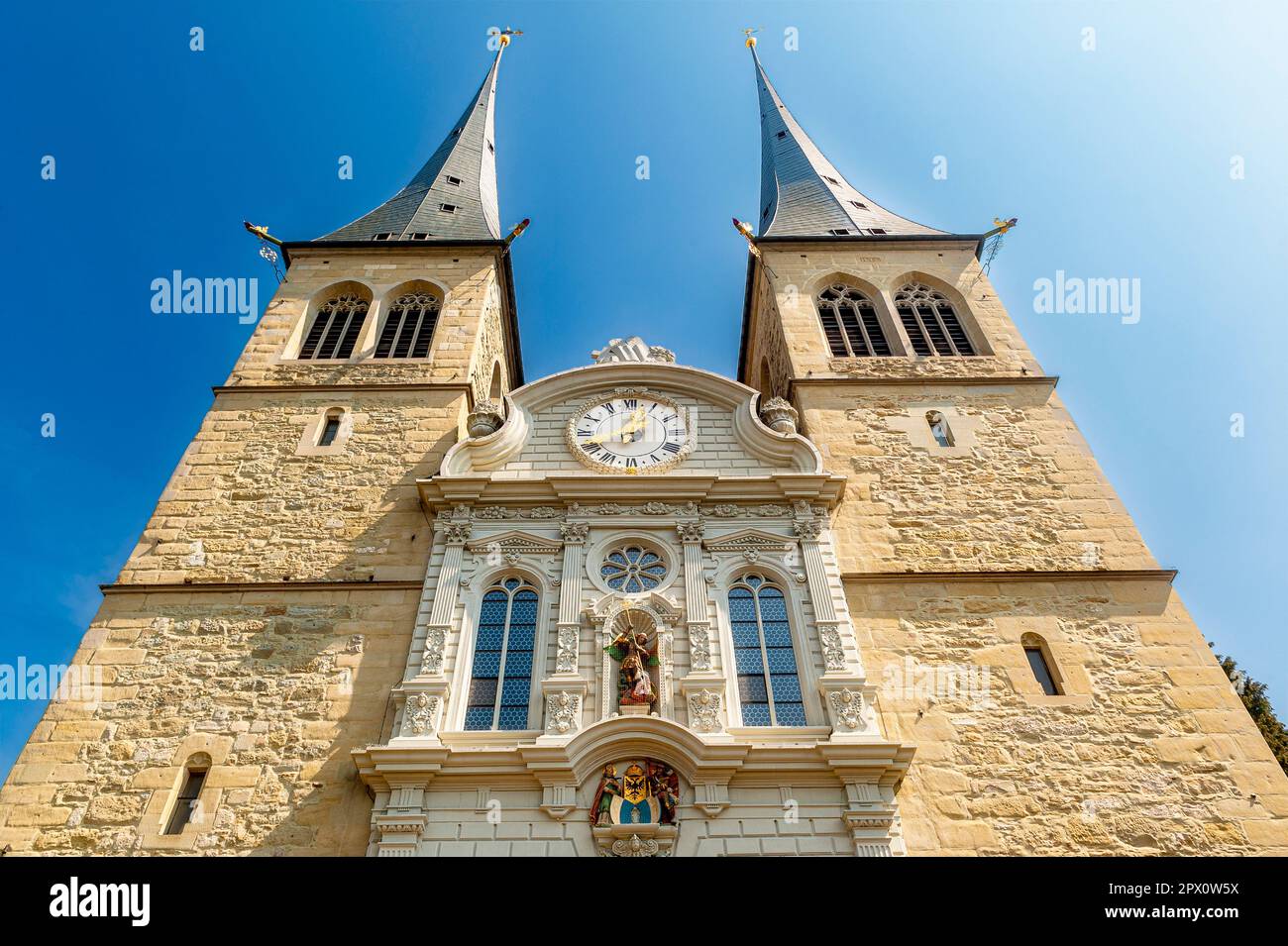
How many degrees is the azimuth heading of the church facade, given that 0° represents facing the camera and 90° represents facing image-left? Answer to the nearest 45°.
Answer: approximately 0°

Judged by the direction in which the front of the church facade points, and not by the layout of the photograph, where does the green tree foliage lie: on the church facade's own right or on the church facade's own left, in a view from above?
on the church facade's own left

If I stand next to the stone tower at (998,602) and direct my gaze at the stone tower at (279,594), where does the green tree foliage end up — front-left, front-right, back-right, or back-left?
back-right
